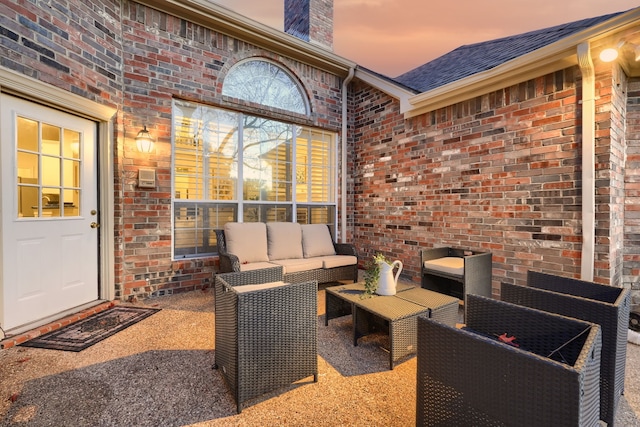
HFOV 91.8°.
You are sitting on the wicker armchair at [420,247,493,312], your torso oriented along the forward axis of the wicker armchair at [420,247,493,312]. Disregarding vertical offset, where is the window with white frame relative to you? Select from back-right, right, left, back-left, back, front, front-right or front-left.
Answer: front-right

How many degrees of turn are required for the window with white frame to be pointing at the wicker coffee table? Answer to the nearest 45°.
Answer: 0° — it already faces it

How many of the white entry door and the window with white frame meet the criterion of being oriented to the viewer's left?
0

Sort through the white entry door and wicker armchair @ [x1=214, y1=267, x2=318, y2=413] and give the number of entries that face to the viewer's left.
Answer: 0

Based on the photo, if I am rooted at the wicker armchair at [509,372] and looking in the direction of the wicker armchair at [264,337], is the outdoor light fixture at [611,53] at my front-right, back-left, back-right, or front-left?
back-right

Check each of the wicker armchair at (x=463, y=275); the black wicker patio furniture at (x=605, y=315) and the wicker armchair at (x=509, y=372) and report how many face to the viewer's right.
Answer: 0

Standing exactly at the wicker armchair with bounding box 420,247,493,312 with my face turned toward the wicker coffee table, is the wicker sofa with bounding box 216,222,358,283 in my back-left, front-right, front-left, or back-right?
front-right

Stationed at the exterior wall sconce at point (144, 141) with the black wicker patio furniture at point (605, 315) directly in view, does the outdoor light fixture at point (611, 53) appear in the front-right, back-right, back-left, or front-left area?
front-left

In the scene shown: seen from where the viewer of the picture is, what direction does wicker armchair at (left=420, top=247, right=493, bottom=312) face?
facing the viewer and to the left of the viewer

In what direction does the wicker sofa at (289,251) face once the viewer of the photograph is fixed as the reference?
facing the viewer and to the right of the viewer

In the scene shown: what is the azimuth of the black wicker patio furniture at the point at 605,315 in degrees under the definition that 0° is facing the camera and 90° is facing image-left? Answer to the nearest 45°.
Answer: approximately 135°

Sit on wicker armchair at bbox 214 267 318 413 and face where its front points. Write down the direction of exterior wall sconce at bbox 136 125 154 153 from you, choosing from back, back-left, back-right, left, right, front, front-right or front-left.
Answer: left

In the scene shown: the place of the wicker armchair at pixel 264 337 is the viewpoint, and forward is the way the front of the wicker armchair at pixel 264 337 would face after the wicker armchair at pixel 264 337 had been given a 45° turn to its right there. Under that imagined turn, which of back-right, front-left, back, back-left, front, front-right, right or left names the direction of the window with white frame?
left

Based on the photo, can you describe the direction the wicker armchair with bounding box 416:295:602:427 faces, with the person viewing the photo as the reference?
facing away from the viewer and to the left of the viewer

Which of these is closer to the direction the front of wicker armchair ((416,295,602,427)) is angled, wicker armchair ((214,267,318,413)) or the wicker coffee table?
the wicker coffee table

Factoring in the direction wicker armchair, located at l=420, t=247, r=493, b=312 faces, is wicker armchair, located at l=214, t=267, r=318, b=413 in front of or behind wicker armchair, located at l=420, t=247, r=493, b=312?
in front

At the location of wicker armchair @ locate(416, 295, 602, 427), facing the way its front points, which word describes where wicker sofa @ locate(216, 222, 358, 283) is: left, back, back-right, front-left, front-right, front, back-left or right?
front

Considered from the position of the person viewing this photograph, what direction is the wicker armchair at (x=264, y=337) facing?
facing away from the viewer and to the right of the viewer

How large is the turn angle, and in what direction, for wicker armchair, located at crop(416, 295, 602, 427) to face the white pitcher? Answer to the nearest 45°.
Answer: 0° — it already faces it
